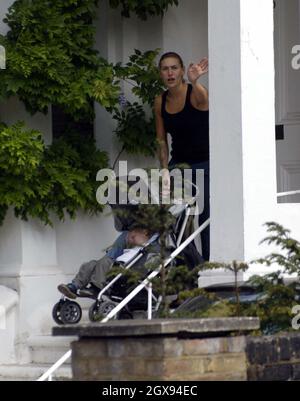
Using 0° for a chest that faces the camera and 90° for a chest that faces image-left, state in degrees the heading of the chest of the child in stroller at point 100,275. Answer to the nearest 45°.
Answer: approximately 45°

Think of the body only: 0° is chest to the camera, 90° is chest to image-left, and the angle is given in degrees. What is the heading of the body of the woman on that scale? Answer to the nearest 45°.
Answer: approximately 0°
